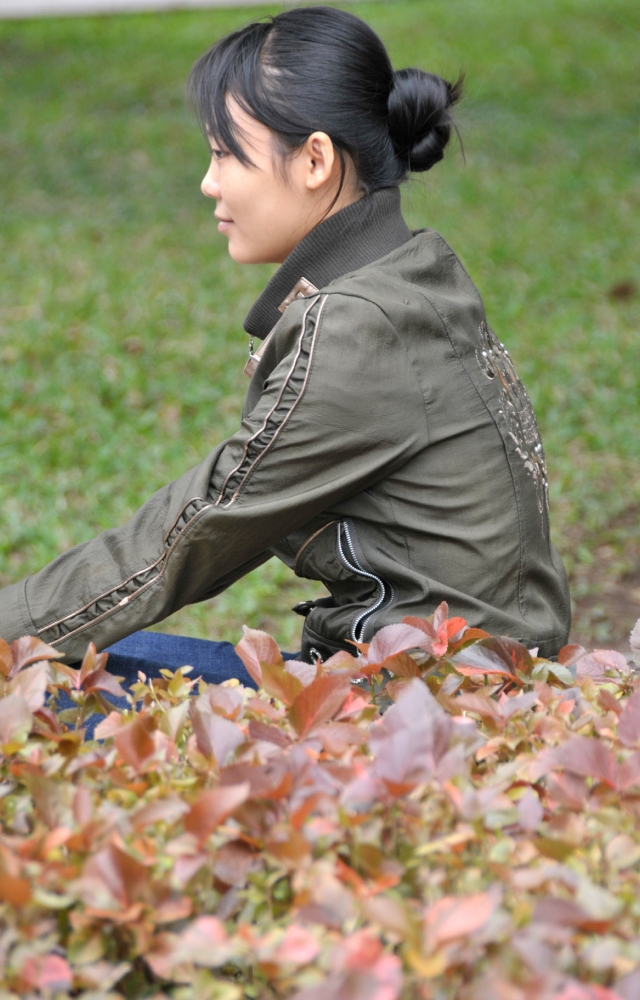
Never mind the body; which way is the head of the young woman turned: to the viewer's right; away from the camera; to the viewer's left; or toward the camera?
to the viewer's left

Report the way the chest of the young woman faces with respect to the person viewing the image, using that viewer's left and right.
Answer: facing to the left of the viewer

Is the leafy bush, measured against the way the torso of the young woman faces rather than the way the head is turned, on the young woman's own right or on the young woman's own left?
on the young woman's own left
